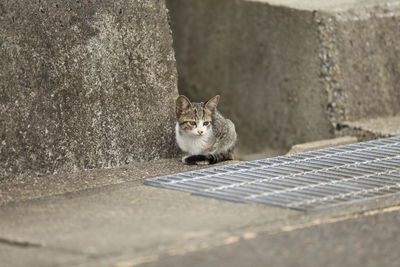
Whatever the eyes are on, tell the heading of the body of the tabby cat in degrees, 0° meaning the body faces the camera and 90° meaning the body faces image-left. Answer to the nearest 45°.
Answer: approximately 45°
